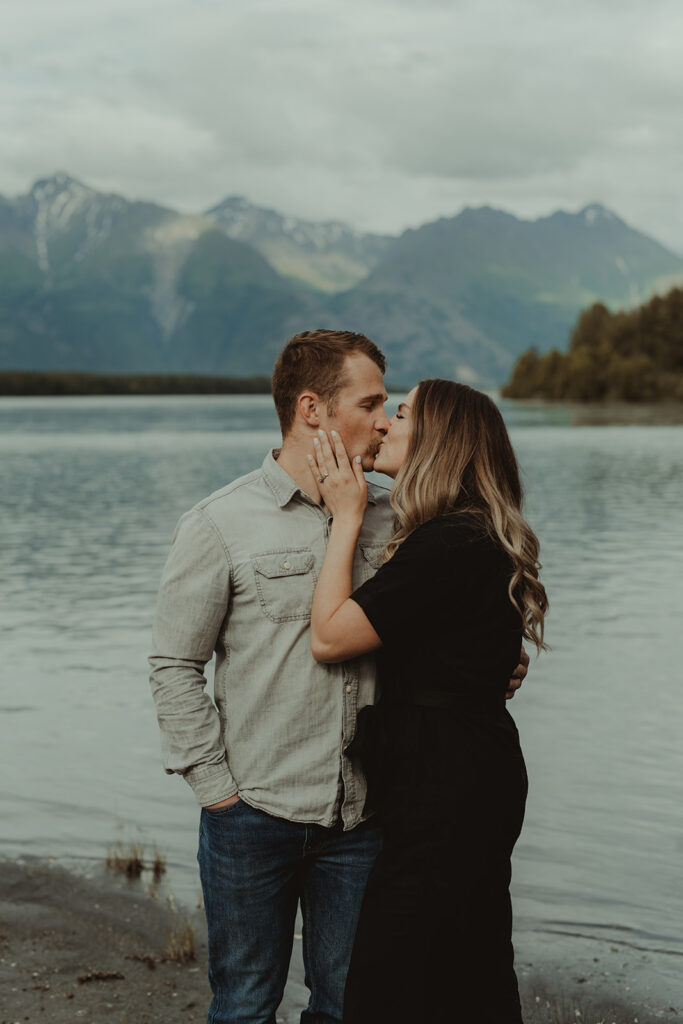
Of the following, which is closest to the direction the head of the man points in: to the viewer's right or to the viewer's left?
to the viewer's right

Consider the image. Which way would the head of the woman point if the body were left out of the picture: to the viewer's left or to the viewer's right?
to the viewer's left

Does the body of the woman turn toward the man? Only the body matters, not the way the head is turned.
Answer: yes

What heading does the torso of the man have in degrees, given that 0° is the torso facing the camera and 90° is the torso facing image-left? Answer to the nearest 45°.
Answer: approximately 315°

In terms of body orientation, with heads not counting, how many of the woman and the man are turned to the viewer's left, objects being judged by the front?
1

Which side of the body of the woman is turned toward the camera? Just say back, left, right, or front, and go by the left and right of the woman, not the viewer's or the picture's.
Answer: left

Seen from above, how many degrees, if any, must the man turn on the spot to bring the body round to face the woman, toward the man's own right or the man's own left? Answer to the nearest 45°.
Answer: approximately 45° to the man's own left
